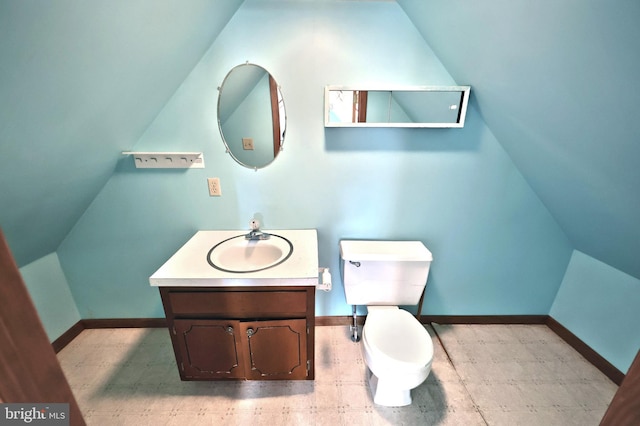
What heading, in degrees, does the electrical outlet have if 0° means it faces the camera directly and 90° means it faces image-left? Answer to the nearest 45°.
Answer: approximately 0°

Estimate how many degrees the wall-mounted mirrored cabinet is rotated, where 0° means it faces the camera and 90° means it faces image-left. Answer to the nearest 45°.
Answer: approximately 0°

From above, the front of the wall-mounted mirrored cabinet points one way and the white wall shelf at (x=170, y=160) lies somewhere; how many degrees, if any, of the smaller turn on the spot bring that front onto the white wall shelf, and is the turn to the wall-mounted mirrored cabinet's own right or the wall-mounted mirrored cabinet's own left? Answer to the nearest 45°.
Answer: approximately 90° to the wall-mounted mirrored cabinet's own right

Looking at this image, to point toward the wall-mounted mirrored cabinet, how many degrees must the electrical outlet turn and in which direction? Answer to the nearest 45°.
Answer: approximately 45° to its left

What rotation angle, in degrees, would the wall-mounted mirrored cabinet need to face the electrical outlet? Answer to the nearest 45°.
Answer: approximately 90° to its right
